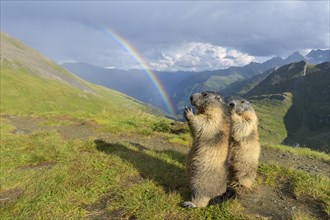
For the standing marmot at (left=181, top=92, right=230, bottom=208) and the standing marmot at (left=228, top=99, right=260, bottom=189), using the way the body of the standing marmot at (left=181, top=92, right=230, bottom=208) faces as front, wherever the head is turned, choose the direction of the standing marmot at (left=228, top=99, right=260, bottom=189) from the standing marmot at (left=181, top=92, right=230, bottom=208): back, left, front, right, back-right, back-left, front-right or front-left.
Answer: back-right

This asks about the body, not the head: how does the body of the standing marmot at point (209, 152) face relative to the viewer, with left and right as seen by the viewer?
facing to the left of the viewer

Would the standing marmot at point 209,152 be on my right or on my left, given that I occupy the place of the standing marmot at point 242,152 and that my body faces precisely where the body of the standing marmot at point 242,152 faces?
on my left
